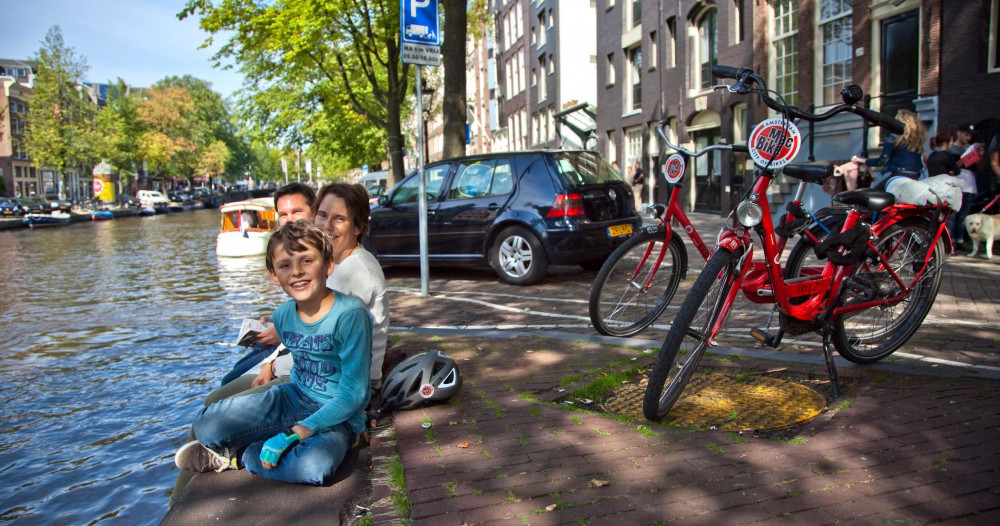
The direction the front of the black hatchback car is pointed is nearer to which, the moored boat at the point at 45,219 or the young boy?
the moored boat

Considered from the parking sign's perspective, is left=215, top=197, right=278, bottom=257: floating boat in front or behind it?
behind

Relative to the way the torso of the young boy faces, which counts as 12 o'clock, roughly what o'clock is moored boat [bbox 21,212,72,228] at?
The moored boat is roughly at 4 o'clock from the young boy.

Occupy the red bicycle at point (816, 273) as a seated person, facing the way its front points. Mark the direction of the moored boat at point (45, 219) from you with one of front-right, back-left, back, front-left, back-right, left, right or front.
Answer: right

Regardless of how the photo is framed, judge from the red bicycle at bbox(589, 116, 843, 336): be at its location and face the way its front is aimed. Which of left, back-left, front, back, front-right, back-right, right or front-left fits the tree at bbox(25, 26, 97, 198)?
right

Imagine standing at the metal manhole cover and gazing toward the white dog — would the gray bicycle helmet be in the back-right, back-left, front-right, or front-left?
back-left

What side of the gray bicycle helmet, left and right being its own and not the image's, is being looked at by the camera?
left

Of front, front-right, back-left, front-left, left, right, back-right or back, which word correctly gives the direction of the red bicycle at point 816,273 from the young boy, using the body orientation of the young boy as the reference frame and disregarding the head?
back-left

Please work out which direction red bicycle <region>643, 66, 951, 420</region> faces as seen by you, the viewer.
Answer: facing the viewer and to the left of the viewer

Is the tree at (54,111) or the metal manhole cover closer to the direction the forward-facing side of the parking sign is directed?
the metal manhole cover

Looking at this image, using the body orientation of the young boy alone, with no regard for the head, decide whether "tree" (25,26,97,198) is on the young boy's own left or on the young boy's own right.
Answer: on the young boy's own right

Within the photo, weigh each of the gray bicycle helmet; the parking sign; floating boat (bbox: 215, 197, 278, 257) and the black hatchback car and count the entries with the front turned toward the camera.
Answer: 2

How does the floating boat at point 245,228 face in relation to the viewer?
toward the camera

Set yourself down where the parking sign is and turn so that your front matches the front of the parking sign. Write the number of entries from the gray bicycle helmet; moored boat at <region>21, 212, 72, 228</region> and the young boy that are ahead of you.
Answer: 2

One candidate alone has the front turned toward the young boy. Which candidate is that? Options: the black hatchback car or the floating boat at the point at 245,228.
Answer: the floating boat

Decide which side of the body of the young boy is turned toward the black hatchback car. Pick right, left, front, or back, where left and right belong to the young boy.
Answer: back
